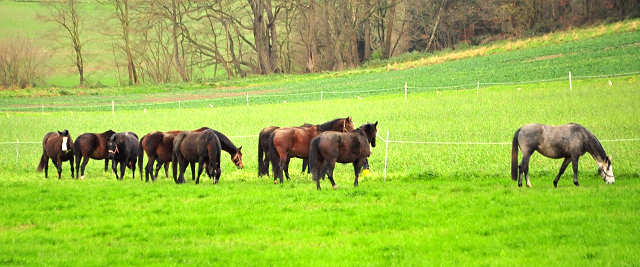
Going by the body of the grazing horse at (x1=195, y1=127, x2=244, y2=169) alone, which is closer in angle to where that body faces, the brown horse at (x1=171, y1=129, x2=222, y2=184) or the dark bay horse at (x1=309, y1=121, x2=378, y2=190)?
the dark bay horse

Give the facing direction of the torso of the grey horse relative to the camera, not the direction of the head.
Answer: to the viewer's right

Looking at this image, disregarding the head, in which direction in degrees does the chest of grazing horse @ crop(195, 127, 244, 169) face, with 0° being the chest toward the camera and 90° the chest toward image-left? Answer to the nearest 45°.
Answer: approximately 270°

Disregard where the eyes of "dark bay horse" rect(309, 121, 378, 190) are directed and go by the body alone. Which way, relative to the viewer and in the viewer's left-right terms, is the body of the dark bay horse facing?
facing away from the viewer and to the right of the viewer

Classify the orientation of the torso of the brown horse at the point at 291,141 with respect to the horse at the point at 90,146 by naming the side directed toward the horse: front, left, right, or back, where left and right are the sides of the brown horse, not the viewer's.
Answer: back

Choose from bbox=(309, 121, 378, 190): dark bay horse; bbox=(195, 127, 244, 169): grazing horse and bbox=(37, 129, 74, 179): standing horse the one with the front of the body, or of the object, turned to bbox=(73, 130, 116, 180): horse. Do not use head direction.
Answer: bbox=(37, 129, 74, 179): standing horse

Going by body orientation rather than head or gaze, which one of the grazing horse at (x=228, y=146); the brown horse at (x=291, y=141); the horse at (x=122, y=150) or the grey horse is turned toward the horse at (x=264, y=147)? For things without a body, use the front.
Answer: the grazing horse

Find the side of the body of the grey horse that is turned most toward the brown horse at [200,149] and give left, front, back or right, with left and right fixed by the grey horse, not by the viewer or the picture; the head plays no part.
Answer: back

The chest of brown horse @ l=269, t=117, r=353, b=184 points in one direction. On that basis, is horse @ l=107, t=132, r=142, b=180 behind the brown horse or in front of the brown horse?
behind

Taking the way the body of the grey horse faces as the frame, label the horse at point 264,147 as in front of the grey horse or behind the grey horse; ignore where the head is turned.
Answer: behind

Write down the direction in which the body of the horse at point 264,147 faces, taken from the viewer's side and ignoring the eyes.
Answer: to the viewer's right

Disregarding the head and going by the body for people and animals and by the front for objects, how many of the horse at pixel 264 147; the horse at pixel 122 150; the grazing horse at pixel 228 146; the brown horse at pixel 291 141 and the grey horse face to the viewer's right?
4

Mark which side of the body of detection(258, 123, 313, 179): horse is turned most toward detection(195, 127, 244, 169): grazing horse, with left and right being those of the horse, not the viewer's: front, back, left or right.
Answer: back

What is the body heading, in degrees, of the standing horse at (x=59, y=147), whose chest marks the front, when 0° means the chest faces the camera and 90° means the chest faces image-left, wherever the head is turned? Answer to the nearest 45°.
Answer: approximately 315°

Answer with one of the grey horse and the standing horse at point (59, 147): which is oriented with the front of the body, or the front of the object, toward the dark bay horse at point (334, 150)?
the standing horse

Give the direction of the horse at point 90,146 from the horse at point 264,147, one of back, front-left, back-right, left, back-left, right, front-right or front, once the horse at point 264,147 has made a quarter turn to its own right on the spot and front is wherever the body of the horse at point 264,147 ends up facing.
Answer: right
